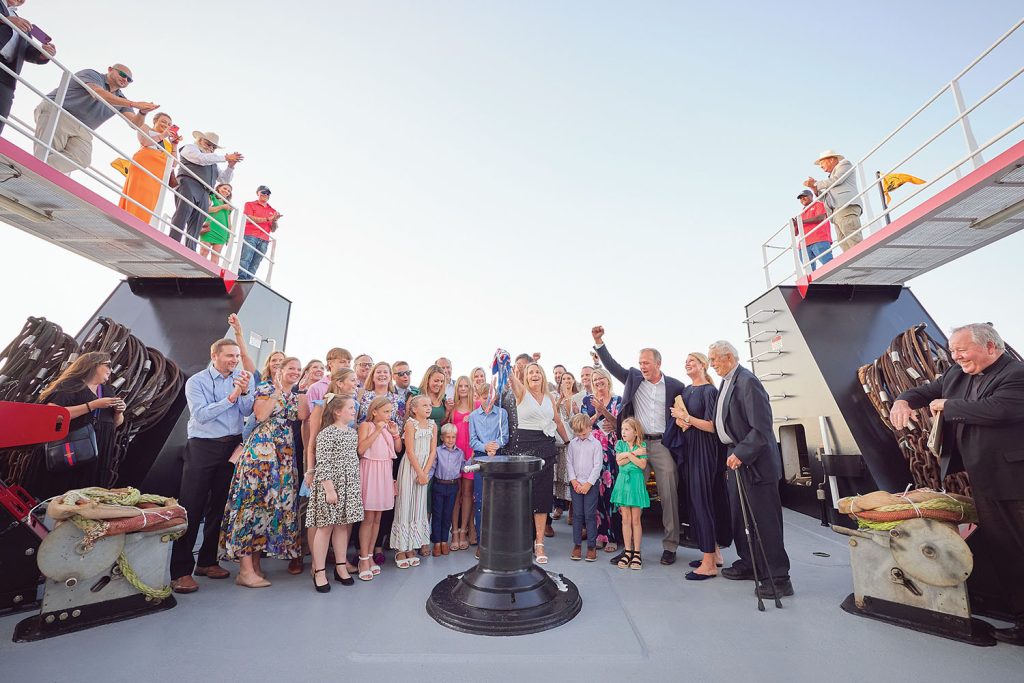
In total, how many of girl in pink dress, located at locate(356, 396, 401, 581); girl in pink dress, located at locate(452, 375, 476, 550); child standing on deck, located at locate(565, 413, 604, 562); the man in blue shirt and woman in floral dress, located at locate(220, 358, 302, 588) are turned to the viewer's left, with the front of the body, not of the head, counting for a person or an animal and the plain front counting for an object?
0

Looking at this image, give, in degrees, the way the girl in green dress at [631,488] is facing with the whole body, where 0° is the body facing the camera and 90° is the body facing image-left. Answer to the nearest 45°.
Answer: approximately 45°

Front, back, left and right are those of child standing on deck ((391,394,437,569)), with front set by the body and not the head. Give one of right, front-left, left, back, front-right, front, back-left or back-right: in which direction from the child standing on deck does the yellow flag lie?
front-left

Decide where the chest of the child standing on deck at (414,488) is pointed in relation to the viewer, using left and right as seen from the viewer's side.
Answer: facing the viewer and to the right of the viewer

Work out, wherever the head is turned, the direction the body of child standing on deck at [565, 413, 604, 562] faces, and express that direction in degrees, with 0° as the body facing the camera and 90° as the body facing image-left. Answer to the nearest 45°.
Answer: approximately 0°

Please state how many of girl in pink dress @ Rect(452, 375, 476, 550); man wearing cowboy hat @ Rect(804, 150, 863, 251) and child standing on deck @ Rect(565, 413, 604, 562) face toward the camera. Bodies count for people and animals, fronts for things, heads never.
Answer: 2

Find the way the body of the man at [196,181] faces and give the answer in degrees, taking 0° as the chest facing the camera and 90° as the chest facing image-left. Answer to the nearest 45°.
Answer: approximately 315°

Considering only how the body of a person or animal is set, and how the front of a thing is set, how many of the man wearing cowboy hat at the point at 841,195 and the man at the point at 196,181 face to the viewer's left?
1

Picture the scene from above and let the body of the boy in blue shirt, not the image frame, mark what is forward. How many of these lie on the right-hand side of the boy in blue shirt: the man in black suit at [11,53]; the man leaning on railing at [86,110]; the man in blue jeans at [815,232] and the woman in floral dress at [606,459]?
2

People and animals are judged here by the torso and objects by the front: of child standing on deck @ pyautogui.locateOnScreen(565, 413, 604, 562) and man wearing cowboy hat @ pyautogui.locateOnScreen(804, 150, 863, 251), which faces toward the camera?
the child standing on deck

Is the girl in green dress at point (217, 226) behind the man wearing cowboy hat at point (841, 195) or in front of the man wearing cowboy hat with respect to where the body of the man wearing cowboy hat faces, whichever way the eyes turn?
in front

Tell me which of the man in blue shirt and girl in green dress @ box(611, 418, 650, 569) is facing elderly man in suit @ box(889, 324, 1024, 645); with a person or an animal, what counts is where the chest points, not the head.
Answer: the man in blue shirt

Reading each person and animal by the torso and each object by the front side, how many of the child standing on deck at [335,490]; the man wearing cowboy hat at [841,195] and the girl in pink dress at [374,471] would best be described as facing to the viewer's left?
1

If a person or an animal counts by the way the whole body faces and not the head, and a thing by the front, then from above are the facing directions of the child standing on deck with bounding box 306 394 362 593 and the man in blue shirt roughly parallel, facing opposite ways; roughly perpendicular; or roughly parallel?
roughly parallel

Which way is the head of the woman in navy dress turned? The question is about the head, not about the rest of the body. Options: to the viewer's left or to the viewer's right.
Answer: to the viewer's left

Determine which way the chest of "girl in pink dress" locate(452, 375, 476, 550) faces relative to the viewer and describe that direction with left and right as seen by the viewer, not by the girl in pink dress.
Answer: facing the viewer

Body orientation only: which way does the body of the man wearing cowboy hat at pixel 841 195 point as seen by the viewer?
to the viewer's left
